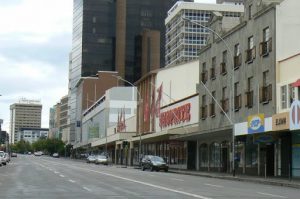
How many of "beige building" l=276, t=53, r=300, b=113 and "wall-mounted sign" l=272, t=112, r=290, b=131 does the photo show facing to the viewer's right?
0

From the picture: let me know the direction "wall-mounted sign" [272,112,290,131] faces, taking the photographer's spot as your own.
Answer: facing the viewer and to the left of the viewer

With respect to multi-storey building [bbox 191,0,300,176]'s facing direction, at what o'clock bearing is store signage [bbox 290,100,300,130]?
The store signage is roughly at 10 o'clock from the multi-storey building.

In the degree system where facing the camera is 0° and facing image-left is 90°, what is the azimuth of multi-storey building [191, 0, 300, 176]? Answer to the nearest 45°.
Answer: approximately 45°

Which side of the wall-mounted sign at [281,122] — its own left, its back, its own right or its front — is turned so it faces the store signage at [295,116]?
left

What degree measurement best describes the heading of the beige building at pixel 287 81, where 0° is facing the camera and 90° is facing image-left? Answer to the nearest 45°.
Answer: approximately 45°

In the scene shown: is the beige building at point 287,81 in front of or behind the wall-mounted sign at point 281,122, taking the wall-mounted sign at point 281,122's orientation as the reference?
behind

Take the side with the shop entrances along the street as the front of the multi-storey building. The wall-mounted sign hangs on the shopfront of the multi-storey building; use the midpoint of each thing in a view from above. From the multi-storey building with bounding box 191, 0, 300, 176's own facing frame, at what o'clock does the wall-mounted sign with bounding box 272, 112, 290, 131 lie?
The wall-mounted sign is roughly at 10 o'clock from the multi-storey building.

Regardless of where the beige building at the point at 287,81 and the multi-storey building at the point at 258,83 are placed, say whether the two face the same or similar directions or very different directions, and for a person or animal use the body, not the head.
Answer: same or similar directions

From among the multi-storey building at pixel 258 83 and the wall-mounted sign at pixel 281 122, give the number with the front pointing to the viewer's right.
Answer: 0
